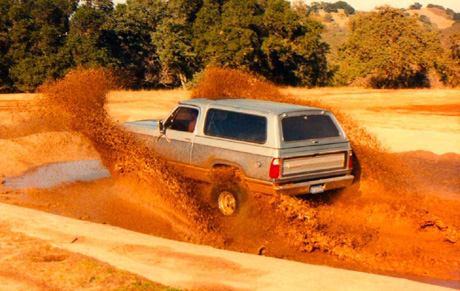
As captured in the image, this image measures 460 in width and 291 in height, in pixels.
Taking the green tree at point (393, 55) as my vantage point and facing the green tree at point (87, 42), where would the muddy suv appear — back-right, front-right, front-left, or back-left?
front-left

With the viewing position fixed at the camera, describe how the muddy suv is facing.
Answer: facing away from the viewer and to the left of the viewer

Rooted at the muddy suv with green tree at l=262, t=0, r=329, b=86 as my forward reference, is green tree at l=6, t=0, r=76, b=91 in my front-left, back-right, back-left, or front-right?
front-left

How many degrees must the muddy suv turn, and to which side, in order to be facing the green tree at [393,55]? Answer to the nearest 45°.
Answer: approximately 45° to its right

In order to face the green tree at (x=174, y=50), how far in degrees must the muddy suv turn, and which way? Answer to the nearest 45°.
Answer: approximately 45° to its right

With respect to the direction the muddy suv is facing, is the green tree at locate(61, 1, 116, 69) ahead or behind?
ahead

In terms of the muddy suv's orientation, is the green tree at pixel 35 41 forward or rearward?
forward

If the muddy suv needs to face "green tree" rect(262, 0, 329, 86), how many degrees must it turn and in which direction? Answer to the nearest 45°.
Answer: approximately 45° to its right

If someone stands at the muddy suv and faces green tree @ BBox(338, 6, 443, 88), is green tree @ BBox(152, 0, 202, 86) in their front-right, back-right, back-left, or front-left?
front-left

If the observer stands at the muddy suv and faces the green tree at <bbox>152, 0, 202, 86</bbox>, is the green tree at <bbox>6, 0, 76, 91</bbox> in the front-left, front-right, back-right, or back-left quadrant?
front-left
